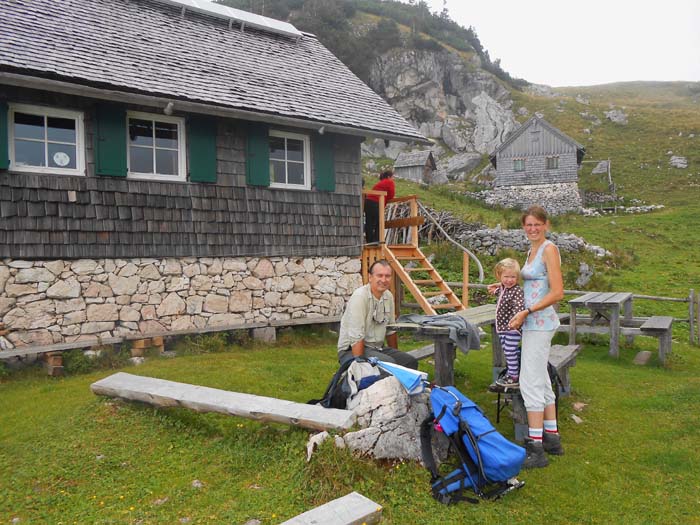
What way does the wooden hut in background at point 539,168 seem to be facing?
toward the camera

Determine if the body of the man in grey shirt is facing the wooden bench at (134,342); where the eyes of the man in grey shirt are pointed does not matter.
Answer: no

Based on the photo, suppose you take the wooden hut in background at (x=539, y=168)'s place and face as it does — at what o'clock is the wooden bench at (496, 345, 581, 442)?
The wooden bench is roughly at 12 o'clock from the wooden hut in background.

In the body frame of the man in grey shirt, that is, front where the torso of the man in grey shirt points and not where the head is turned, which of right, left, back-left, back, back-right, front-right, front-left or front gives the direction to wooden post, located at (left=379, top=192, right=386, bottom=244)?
back-left

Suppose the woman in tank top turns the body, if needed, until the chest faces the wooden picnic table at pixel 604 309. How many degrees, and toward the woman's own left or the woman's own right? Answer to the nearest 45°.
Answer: approximately 135° to the woman's own right

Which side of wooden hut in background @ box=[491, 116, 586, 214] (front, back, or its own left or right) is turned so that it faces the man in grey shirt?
front

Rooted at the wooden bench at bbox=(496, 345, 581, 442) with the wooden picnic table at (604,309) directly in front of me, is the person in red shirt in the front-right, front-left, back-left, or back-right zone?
front-left

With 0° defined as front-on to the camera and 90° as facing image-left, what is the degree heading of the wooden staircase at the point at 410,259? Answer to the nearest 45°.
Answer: approximately 315°

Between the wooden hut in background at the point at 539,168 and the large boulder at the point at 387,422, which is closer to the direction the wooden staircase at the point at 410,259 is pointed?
the large boulder

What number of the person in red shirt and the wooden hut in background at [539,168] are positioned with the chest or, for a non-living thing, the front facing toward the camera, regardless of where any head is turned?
1

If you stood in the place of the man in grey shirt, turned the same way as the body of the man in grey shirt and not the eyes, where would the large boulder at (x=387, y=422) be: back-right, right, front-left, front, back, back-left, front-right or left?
front-right

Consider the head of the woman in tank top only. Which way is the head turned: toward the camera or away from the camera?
toward the camera

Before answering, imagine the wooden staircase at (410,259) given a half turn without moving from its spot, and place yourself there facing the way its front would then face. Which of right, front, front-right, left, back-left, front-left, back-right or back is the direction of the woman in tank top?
back-left

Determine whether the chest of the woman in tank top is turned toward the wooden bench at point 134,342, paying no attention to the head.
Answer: no
